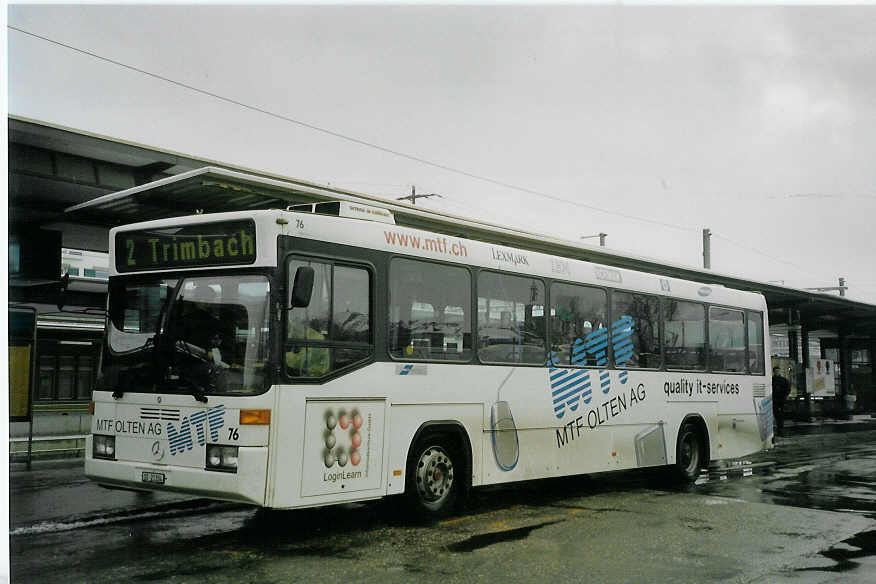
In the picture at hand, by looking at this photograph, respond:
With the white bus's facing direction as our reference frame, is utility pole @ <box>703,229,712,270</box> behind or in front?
behind

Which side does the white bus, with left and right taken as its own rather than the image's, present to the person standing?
back

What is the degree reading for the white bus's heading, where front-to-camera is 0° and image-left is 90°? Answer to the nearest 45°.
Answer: approximately 45°

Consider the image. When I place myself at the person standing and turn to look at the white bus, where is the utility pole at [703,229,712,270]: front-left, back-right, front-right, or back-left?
back-right
